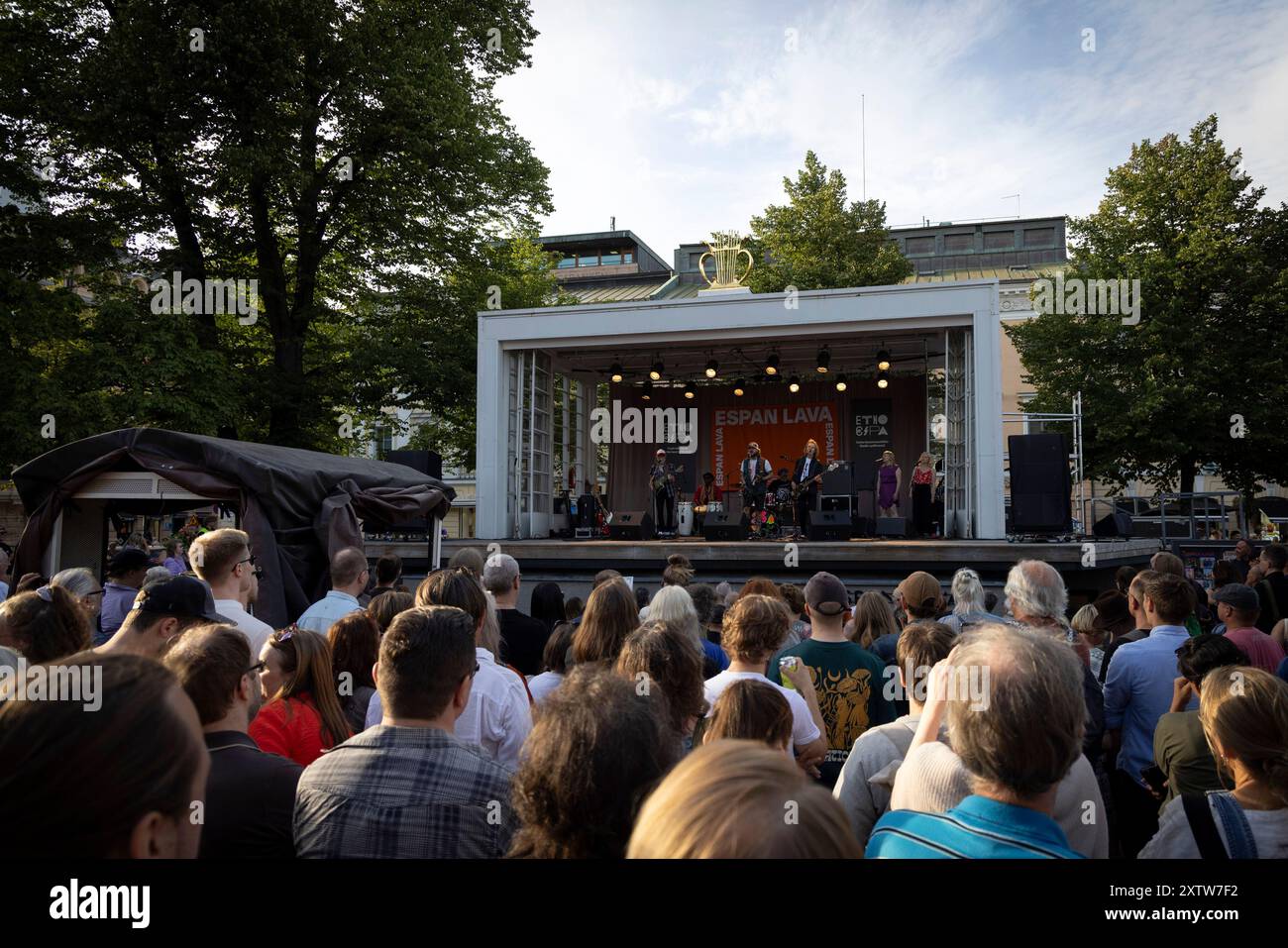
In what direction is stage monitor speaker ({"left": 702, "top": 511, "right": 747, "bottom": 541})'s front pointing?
away from the camera

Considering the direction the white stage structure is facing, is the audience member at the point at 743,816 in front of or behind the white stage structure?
in front

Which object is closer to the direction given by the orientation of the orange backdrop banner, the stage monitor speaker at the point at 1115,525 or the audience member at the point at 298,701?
the audience member

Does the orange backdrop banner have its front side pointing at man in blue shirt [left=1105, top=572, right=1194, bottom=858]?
yes

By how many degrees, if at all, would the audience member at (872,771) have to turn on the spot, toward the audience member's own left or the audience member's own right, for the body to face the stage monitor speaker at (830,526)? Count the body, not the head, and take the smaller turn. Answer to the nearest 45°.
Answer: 0° — they already face it

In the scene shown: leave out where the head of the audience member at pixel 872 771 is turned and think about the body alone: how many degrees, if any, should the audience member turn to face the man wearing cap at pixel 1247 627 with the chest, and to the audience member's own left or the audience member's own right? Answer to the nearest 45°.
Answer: approximately 45° to the audience member's own right

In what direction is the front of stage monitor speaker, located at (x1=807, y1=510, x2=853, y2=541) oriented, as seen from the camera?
facing away from the viewer

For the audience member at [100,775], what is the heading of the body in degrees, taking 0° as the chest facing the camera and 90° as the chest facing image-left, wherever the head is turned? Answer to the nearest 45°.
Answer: approximately 225°

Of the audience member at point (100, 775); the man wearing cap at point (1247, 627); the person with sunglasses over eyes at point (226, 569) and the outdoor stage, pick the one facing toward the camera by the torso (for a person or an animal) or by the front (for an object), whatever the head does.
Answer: the outdoor stage

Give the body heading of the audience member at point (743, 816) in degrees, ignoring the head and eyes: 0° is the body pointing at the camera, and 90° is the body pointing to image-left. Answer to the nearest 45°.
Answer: approximately 180°

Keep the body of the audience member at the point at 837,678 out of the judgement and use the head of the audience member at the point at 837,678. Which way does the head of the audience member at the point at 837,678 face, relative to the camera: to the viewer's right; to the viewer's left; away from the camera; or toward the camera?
away from the camera

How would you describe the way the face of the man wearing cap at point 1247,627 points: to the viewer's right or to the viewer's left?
to the viewer's left

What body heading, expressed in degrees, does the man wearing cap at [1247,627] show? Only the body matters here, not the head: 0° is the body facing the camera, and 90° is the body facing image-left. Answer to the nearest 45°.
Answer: approximately 135°
